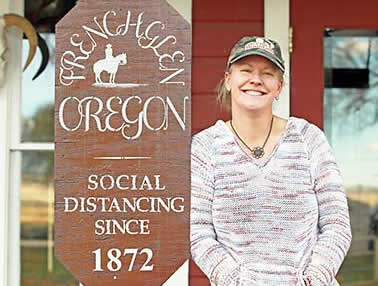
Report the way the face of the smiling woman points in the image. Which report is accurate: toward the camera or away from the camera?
toward the camera

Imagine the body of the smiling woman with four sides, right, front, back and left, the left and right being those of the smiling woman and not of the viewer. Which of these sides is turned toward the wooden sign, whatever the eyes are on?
right

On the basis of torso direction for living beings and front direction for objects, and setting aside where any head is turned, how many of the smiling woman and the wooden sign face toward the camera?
2

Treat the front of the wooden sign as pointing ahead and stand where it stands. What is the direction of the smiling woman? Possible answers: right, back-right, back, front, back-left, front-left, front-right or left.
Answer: left

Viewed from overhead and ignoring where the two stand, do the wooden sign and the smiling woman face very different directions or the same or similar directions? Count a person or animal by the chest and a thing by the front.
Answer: same or similar directions

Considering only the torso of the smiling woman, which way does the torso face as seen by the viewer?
toward the camera

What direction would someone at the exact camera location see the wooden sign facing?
facing the viewer
